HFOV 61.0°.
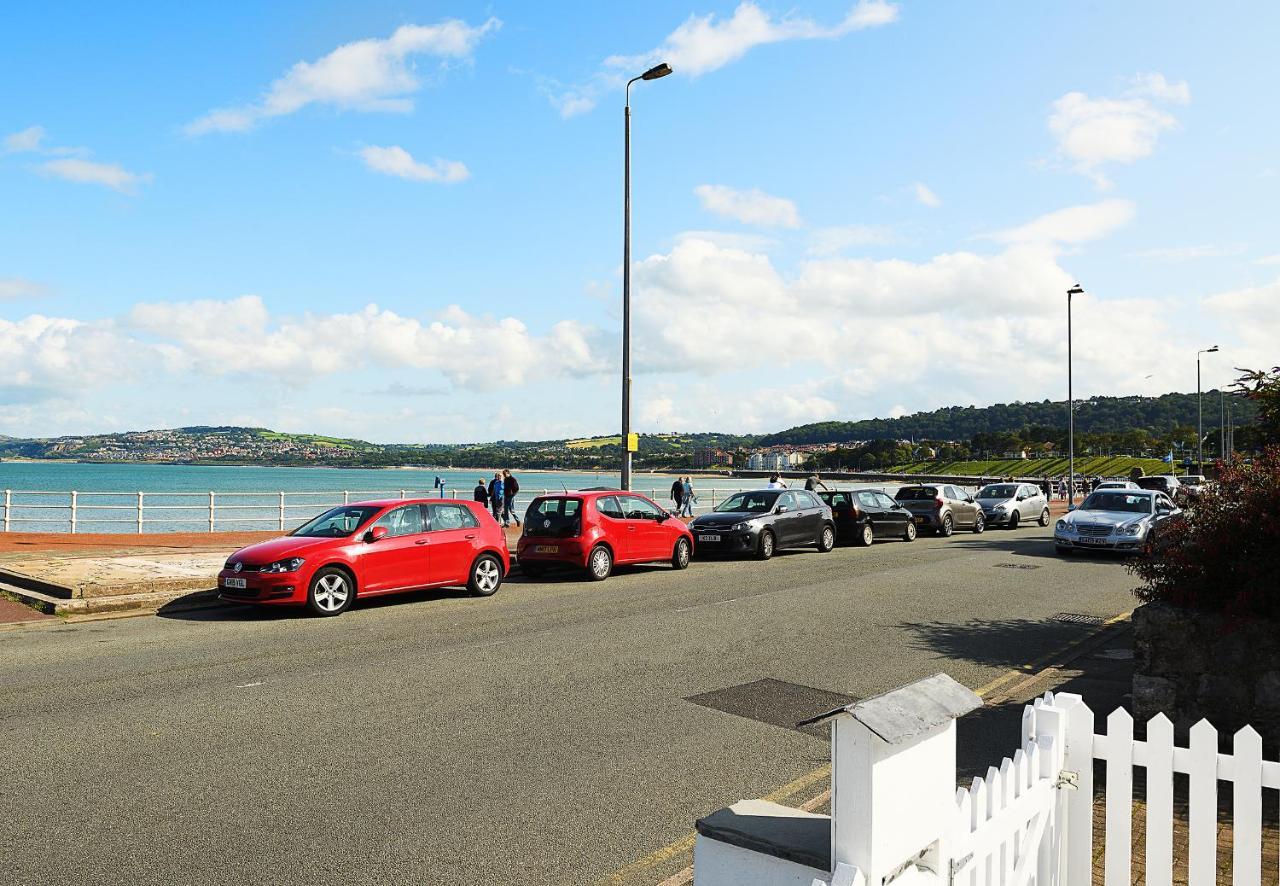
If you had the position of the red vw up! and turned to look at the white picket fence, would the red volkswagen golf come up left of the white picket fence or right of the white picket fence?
right

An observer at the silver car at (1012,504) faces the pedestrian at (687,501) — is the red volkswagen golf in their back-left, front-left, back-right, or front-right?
front-left

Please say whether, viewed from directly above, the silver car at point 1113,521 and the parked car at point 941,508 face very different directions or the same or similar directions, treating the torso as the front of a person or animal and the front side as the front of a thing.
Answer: very different directions

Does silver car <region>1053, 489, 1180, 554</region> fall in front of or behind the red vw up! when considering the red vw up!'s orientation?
in front

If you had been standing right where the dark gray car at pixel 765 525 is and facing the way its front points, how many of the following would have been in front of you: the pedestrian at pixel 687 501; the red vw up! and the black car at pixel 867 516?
1

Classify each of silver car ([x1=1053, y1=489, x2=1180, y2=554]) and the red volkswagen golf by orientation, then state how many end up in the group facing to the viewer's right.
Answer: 0

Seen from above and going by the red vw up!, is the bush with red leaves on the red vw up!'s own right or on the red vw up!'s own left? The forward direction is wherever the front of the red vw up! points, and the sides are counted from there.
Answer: on the red vw up!'s own right

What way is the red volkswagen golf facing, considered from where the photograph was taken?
facing the viewer and to the left of the viewer

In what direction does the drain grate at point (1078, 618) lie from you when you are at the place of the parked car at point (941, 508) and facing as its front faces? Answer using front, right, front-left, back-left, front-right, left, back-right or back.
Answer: back-right

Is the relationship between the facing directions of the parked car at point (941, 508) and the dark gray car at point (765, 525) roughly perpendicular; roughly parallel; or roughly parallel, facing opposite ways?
roughly parallel, facing opposite ways

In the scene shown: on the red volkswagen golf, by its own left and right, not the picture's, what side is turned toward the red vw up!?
back
